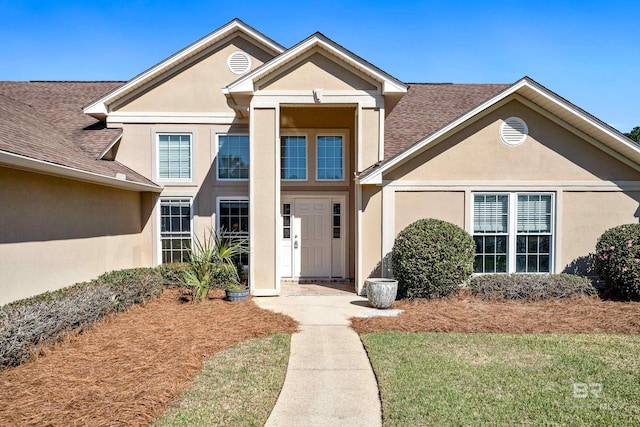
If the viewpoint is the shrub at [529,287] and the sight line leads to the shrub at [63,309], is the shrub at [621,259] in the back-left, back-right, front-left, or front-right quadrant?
back-left

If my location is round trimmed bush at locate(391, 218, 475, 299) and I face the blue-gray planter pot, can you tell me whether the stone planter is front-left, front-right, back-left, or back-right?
front-left

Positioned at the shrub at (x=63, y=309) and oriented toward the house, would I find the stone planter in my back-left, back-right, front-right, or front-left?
front-right

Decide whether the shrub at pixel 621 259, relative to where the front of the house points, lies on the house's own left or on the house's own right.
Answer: on the house's own left

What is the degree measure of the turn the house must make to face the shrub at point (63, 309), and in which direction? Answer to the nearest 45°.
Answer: approximately 45° to its right

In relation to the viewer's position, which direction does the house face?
facing the viewer
